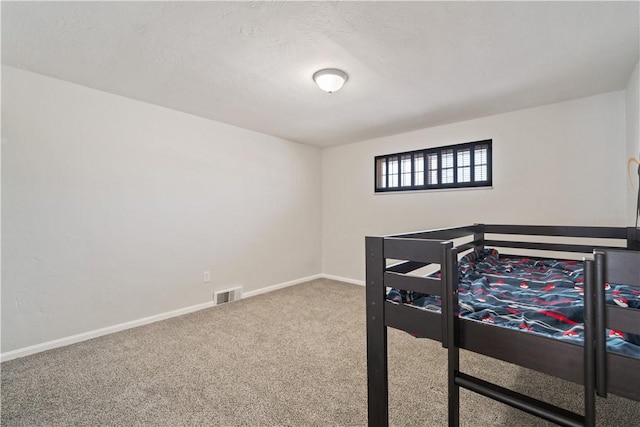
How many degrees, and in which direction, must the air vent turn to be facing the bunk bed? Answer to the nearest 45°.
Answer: approximately 45° to its right

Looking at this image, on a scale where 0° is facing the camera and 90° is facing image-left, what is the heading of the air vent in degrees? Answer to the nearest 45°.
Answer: approximately 315°

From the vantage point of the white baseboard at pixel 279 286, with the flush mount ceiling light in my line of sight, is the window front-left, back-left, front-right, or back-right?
front-left

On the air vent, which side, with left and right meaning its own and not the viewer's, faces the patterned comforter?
front

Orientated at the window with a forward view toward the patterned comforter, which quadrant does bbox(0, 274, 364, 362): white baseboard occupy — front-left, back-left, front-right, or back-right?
front-right

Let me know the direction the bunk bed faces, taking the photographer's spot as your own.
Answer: facing the viewer and to the left of the viewer

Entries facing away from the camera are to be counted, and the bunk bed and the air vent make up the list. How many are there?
0

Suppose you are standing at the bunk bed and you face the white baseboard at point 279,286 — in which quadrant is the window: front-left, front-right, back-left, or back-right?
front-right

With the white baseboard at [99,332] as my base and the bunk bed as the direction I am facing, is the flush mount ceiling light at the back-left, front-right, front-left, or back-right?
front-left

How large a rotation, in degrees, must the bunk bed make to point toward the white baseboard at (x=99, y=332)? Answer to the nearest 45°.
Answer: approximately 45° to its right
